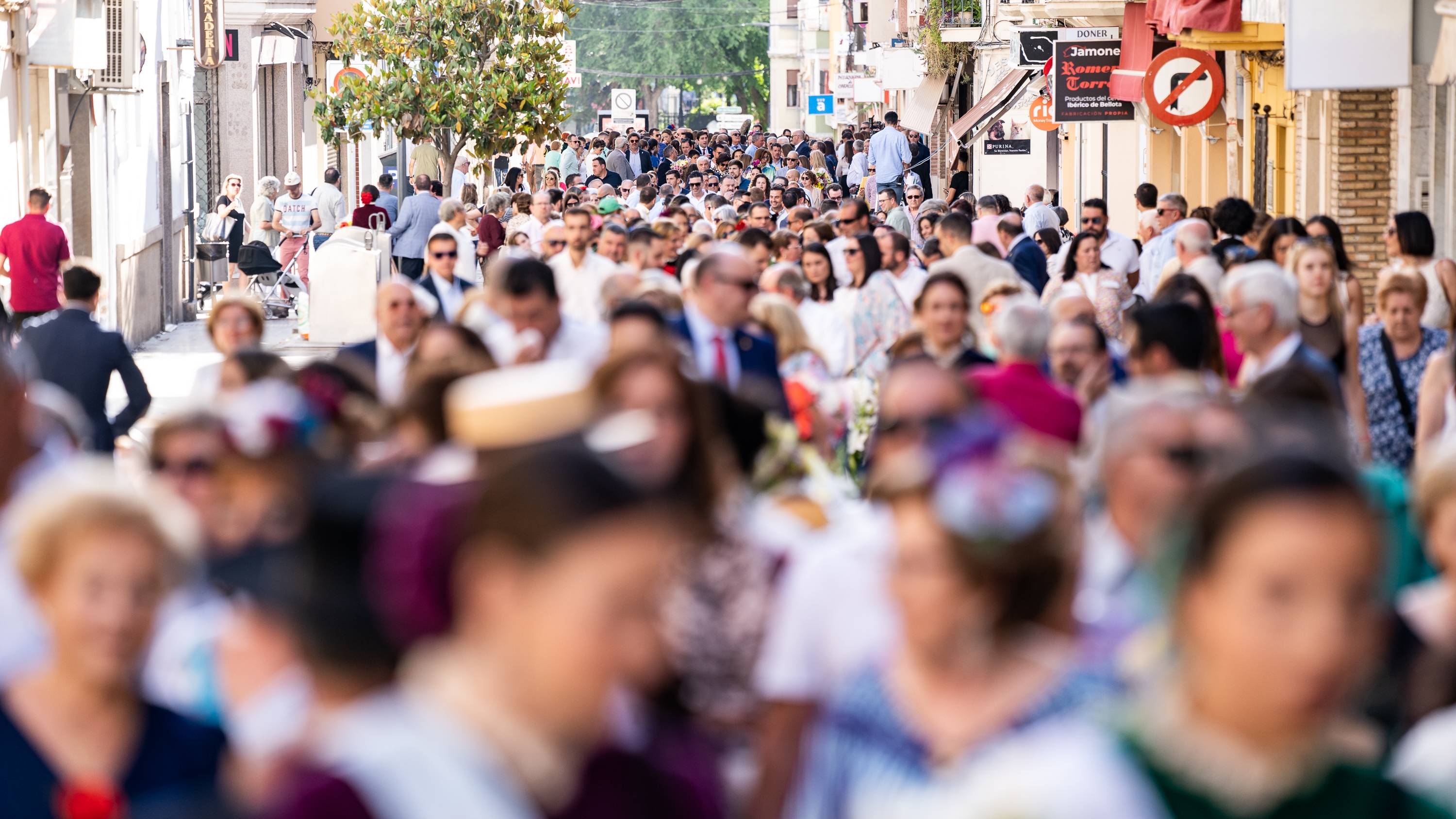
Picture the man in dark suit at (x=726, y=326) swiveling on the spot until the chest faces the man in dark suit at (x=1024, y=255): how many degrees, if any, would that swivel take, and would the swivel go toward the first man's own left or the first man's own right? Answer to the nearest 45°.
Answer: approximately 180°

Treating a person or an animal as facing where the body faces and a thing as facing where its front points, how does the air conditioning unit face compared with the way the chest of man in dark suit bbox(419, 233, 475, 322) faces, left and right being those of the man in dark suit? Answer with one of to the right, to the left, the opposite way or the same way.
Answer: to the left

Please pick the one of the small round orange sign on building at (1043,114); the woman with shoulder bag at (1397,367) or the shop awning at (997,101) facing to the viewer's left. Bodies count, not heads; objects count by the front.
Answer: the shop awning

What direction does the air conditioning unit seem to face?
to the viewer's right

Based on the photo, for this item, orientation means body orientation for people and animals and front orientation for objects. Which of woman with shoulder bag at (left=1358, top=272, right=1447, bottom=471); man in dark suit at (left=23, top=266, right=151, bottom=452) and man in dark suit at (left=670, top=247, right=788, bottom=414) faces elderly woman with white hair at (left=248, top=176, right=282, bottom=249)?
man in dark suit at (left=23, top=266, right=151, bottom=452)

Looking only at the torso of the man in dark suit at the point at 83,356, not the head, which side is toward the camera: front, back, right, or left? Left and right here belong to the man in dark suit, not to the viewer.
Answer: back

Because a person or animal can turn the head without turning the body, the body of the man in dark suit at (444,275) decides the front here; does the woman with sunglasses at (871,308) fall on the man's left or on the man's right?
on the man's left

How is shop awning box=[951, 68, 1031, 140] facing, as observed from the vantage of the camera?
facing to the left of the viewer

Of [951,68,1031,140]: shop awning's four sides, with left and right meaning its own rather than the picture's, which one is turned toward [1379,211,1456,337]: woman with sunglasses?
left
